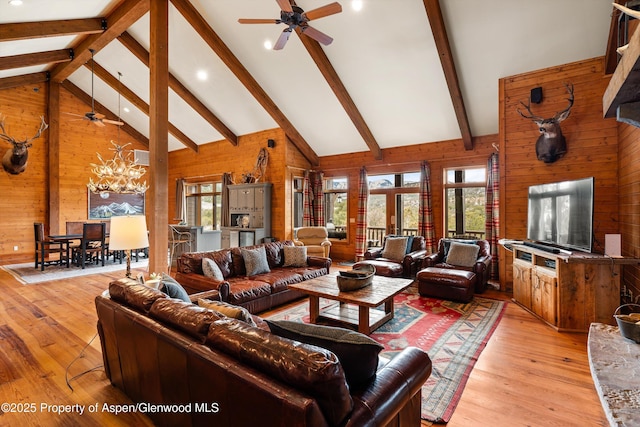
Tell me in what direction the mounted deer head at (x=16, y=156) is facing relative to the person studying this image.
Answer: facing the viewer

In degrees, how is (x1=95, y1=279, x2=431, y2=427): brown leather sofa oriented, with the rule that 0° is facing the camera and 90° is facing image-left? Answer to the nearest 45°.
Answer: approximately 225°

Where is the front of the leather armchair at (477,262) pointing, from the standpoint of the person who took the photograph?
facing the viewer and to the left of the viewer

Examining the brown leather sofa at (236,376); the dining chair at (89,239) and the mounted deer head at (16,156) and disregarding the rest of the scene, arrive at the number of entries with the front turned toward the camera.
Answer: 1

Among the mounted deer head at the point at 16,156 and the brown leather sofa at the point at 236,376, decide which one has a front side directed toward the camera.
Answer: the mounted deer head

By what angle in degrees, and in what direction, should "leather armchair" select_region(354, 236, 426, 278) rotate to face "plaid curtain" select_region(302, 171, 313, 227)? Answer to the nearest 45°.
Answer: approximately 90° to its right

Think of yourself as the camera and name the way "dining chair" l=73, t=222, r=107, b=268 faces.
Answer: facing away from the viewer and to the left of the viewer

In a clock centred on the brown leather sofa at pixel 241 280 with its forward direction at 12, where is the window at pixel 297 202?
The window is roughly at 8 o'clock from the brown leather sofa.

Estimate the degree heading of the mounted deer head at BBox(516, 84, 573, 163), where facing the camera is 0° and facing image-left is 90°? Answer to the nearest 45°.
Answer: approximately 45°

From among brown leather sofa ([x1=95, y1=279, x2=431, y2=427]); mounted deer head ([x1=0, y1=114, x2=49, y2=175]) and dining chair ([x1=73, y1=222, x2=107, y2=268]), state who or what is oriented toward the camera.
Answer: the mounted deer head

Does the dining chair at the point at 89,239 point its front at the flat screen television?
no

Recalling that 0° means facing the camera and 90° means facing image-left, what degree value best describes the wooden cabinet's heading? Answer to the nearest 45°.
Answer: approximately 45°

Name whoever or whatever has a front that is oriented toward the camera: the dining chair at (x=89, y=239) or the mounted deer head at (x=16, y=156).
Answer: the mounted deer head

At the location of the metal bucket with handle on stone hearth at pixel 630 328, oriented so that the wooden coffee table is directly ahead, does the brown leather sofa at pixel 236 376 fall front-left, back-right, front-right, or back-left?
front-left

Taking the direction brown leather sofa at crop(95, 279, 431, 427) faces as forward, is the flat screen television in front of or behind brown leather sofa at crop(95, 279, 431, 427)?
in front

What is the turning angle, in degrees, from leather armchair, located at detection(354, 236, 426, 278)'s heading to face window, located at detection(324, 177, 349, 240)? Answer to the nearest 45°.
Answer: approximately 90° to its right

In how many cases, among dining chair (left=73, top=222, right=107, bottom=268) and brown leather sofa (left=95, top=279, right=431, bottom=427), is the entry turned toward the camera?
0

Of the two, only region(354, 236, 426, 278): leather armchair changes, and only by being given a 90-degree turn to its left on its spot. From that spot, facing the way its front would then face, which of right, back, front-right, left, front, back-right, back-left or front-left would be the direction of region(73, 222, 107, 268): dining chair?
back-right

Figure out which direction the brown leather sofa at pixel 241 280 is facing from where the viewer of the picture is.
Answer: facing the viewer and to the right of the viewer
